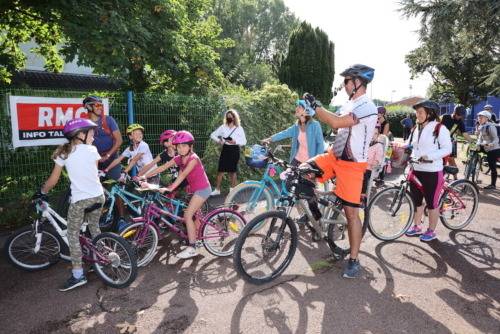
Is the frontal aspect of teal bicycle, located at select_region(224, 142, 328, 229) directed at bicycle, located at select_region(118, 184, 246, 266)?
yes

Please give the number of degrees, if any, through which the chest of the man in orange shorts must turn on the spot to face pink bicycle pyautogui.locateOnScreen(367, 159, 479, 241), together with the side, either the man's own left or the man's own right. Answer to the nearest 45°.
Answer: approximately 135° to the man's own right

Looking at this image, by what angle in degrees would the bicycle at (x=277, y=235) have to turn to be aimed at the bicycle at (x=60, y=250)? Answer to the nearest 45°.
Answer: approximately 45° to its right

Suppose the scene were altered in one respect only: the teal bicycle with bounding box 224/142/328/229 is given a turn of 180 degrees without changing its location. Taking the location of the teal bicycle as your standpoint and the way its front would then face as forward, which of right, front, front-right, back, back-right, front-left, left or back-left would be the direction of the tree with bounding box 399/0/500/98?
front

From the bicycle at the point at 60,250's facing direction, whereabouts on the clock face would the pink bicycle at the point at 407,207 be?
The pink bicycle is roughly at 5 o'clock from the bicycle.

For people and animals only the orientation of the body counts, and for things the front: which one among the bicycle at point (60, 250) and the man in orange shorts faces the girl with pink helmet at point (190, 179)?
the man in orange shorts

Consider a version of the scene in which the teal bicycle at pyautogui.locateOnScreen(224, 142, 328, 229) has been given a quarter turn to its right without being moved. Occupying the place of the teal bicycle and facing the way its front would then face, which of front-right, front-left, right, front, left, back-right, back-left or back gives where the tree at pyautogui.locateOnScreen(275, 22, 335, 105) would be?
front-right

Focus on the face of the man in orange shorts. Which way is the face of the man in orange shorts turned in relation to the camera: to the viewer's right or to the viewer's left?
to the viewer's left

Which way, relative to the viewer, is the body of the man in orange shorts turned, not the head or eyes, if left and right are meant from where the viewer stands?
facing to the left of the viewer

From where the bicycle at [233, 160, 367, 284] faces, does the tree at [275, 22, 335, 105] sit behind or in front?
behind

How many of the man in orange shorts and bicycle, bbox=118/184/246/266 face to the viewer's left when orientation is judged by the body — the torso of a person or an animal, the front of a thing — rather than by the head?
2
